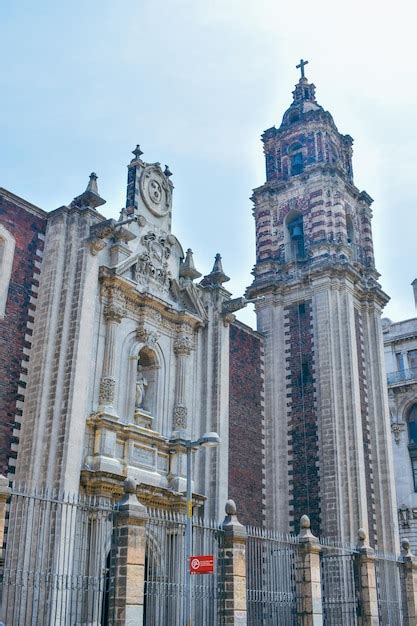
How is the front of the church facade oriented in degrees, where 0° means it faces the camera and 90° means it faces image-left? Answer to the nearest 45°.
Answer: approximately 315°

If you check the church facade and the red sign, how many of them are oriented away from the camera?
0

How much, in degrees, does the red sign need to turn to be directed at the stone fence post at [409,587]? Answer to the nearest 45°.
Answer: approximately 135° to its left

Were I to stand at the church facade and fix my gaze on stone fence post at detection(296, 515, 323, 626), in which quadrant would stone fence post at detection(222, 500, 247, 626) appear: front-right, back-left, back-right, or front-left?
front-right

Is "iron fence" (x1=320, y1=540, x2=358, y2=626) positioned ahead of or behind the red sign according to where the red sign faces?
behind

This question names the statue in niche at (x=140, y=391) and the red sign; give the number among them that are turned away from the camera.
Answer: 0

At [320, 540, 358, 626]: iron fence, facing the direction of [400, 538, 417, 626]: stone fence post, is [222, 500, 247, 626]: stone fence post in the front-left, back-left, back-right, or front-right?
back-right

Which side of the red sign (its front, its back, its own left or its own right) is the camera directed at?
front

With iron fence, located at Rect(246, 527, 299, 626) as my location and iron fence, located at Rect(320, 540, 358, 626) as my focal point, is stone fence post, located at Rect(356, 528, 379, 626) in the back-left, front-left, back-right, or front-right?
front-right

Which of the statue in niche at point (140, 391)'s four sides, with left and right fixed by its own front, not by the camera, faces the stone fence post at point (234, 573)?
front
